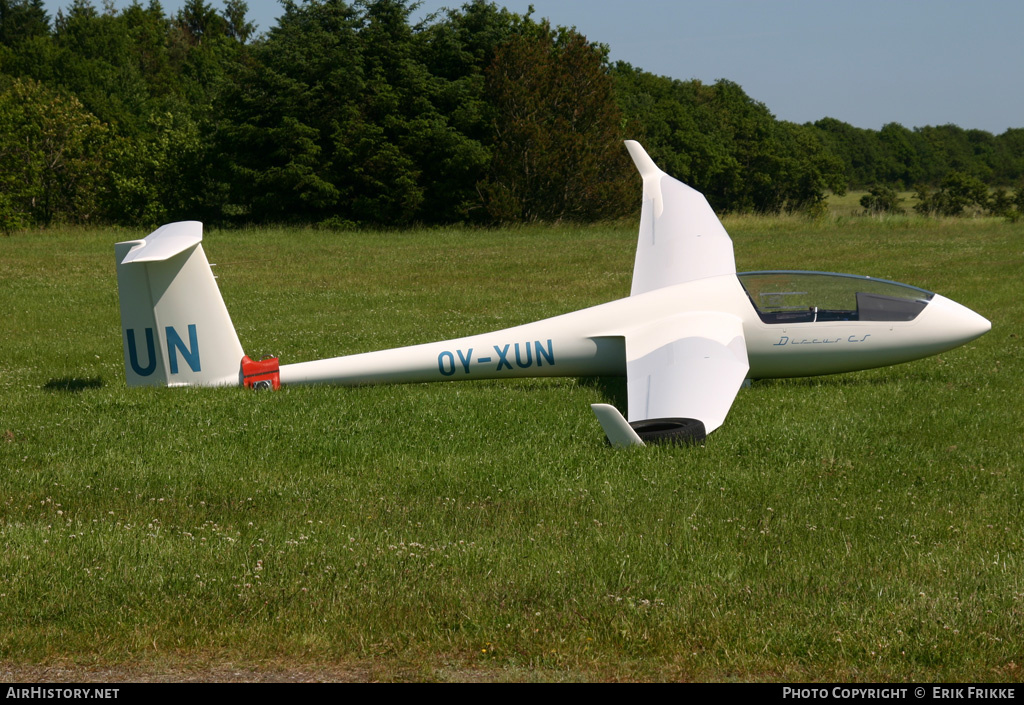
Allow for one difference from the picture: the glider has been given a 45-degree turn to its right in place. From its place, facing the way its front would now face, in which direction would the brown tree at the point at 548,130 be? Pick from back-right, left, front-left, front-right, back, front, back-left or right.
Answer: back-left

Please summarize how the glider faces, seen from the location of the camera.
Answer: facing to the right of the viewer
